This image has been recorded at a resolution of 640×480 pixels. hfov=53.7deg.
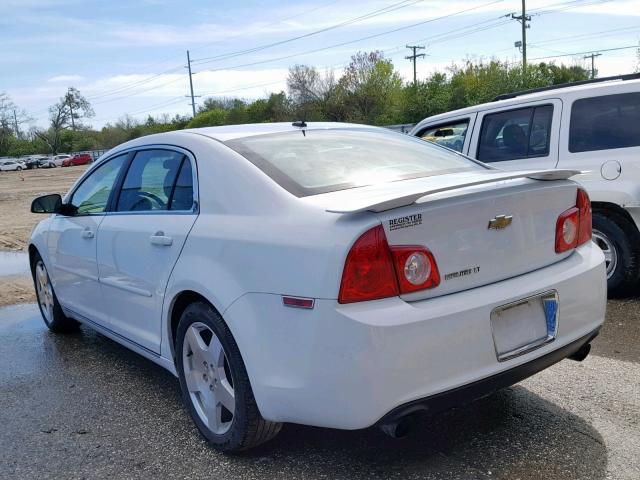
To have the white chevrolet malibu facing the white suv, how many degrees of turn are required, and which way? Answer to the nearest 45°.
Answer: approximately 90° to its right

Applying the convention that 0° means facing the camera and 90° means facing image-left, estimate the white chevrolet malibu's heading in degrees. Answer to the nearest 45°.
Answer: approximately 135°
